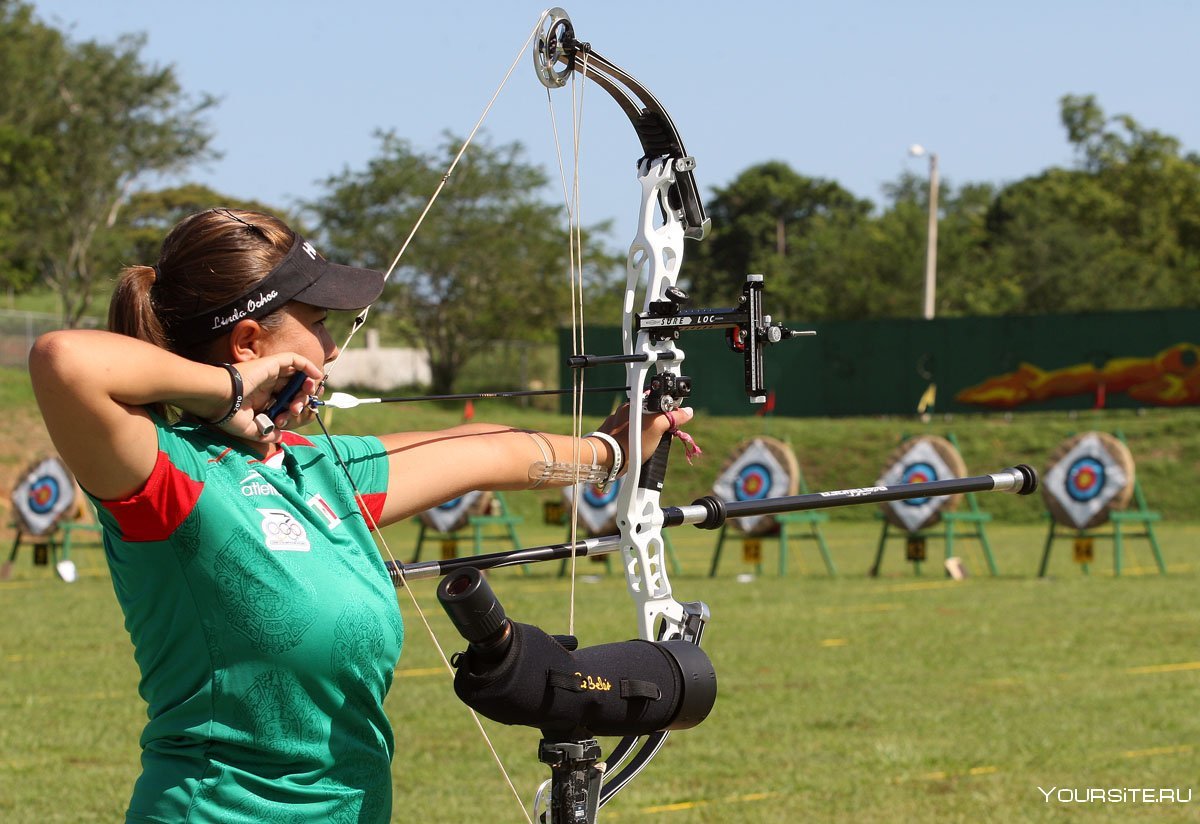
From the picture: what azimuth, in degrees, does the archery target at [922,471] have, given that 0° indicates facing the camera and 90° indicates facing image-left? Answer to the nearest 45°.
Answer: approximately 45°

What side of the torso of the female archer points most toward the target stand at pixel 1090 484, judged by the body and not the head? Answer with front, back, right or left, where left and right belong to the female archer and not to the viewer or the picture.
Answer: left

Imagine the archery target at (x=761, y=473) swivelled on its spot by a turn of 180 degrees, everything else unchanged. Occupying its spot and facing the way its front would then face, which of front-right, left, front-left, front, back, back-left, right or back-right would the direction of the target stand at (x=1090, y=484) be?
front-right

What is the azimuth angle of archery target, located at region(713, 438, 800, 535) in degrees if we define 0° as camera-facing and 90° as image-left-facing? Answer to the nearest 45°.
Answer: approximately 45°

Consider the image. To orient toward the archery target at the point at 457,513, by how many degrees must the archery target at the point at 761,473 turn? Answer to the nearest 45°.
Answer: approximately 45° to its right

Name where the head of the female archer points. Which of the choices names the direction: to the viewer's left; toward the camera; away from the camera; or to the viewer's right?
to the viewer's right

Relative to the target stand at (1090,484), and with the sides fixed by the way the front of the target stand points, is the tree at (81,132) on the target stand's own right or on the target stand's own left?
on the target stand's own right

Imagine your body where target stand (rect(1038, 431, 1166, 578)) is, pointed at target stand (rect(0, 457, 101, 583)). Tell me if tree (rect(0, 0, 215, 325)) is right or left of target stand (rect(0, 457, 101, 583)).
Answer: right

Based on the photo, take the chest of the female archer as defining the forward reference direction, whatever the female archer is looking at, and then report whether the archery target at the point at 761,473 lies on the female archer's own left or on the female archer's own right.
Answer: on the female archer's own left

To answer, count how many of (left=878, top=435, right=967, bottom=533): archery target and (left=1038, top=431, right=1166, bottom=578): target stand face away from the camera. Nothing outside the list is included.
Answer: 0

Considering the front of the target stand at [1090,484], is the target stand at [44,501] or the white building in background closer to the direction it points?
the target stand

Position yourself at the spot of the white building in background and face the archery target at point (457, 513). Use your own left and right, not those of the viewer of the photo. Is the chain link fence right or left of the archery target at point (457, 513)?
right
